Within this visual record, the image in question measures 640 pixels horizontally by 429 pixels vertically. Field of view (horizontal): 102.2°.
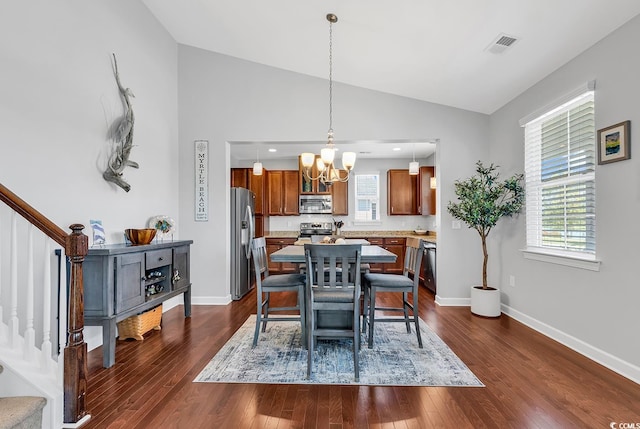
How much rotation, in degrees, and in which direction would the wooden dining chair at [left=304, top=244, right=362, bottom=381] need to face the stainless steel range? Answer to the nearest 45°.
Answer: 0° — it already faces it

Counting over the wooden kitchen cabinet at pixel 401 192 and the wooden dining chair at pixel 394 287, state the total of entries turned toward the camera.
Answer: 1

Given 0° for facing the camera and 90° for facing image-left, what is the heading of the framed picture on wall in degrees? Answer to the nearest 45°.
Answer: approximately 45°

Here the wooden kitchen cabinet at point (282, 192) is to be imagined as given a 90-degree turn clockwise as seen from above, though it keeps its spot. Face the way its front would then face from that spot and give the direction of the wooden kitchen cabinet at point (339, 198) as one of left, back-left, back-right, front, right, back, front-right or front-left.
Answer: back

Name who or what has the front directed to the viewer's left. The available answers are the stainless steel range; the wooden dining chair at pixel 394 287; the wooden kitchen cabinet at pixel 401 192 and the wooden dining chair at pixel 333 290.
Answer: the wooden dining chair at pixel 394 287

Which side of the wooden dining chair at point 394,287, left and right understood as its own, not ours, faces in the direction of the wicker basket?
front

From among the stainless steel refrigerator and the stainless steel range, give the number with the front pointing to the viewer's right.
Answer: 1

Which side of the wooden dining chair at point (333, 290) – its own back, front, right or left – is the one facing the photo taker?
back

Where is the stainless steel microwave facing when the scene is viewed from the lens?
facing the viewer

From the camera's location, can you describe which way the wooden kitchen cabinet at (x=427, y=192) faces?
facing to the left of the viewer

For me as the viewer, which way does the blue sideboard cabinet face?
facing the viewer and to the right of the viewer

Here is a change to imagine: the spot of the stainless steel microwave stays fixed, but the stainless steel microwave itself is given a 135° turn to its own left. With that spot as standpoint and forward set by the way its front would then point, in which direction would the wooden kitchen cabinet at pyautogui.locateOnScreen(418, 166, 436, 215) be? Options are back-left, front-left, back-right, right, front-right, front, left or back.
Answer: front-right

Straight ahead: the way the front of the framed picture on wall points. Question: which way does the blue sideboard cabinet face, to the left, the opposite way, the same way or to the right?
the opposite way

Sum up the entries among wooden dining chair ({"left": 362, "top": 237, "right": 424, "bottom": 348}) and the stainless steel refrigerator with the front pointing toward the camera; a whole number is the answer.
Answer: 0

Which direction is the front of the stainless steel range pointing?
toward the camera

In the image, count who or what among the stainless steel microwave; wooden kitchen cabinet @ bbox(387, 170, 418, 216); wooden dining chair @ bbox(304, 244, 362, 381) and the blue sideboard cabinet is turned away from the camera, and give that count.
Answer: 1

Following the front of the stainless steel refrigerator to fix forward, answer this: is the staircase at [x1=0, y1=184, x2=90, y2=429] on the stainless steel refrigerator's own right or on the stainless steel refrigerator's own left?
on the stainless steel refrigerator's own right

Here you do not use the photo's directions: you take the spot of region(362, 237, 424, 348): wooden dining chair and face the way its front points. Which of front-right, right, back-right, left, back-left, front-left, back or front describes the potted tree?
back-right
